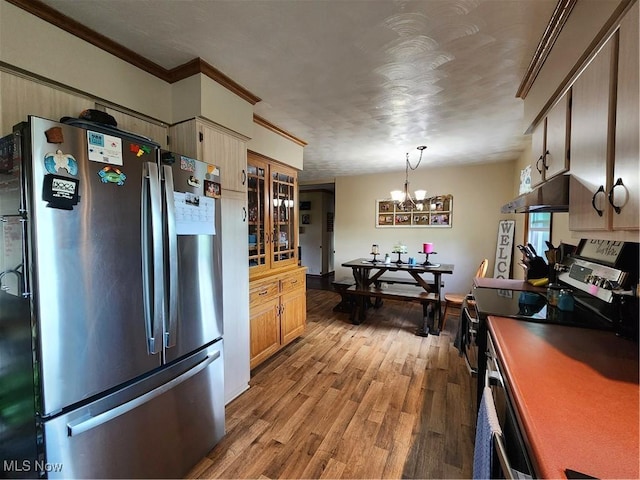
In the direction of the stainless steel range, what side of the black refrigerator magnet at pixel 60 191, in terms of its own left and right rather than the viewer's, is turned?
front

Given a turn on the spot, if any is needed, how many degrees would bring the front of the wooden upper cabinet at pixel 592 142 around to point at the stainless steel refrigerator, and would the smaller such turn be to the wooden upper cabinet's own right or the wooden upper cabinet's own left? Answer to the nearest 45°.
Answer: approximately 45° to the wooden upper cabinet's own left

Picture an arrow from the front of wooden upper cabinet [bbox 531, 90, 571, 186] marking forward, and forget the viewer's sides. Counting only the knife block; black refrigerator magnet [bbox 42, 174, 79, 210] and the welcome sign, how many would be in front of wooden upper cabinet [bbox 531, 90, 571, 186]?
1

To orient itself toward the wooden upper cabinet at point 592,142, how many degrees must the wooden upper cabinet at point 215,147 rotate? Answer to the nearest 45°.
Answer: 0° — it already faces it

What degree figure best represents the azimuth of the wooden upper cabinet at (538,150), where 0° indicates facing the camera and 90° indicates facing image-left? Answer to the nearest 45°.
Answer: approximately 90°

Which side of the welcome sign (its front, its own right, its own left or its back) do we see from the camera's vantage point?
front

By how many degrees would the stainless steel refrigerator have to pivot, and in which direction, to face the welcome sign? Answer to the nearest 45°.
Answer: approximately 45° to its left

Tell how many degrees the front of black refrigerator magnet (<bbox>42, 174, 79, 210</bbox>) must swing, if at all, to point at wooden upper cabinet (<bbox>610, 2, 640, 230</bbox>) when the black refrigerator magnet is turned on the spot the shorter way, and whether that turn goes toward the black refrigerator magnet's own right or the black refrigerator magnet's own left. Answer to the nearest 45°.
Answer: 0° — it already faces it

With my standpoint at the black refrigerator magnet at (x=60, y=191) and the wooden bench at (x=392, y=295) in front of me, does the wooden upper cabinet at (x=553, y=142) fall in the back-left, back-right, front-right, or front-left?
front-right

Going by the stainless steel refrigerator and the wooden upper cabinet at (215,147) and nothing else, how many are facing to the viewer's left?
0

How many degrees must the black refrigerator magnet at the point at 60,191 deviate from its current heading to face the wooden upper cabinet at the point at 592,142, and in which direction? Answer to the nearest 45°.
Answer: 0° — it already faces it

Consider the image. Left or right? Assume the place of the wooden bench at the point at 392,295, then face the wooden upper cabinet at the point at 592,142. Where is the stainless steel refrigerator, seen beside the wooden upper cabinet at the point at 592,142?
right

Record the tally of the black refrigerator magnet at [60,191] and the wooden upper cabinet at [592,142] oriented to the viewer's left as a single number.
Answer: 1

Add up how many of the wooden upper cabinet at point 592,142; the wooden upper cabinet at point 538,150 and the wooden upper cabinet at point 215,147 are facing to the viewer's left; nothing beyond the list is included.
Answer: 2
